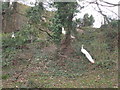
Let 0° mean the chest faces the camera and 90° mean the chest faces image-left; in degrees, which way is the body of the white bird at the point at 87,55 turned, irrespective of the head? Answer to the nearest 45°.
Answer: approximately 90°
